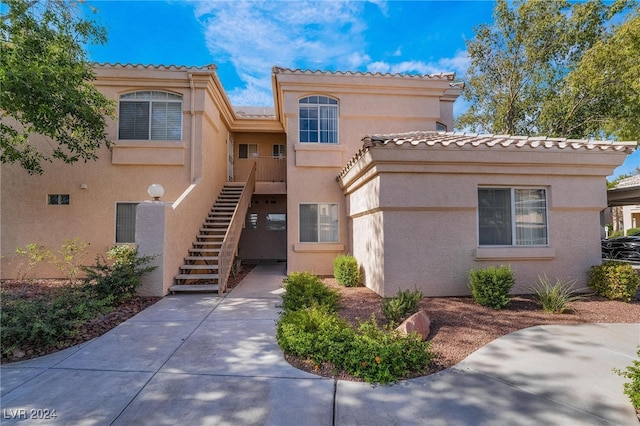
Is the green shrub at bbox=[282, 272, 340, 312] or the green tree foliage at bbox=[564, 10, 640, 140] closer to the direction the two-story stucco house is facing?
the green shrub

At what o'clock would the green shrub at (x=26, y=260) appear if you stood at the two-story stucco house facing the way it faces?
The green shrub is roughly at 3 o'clock from the two-story stucco house.

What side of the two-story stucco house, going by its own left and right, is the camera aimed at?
front

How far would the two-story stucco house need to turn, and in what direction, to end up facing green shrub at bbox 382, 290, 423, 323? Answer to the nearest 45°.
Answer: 0° — it already faces it

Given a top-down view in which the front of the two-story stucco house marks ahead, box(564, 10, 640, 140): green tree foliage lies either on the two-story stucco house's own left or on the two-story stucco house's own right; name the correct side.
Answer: on the two-story stucco house's own left

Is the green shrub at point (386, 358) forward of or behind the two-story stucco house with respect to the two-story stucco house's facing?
forward

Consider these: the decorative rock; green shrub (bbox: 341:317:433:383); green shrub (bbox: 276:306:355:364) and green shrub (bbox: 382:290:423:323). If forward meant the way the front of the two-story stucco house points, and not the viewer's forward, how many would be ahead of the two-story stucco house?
4

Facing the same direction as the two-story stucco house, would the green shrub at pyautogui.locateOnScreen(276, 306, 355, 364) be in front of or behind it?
in front

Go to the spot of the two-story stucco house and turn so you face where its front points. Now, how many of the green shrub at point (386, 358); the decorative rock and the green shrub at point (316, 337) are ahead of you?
3
